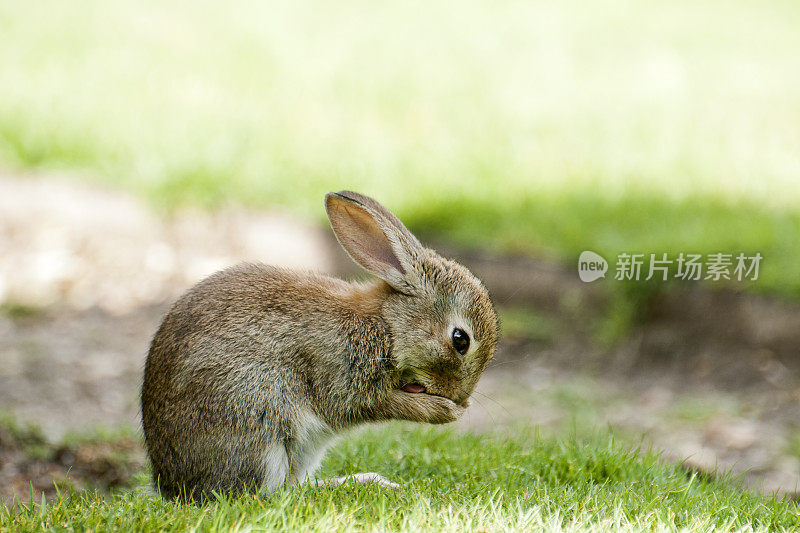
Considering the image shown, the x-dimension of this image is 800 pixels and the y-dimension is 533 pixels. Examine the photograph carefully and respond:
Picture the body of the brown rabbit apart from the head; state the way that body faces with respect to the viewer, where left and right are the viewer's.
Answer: facing to the right of the viewer
